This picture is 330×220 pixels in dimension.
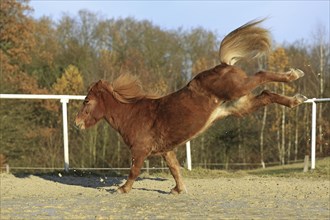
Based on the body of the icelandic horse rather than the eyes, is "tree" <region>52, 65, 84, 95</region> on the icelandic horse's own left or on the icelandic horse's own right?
on the icelandic horse's own right

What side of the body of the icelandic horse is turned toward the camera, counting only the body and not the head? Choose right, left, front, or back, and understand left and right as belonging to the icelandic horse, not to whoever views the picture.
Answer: left
